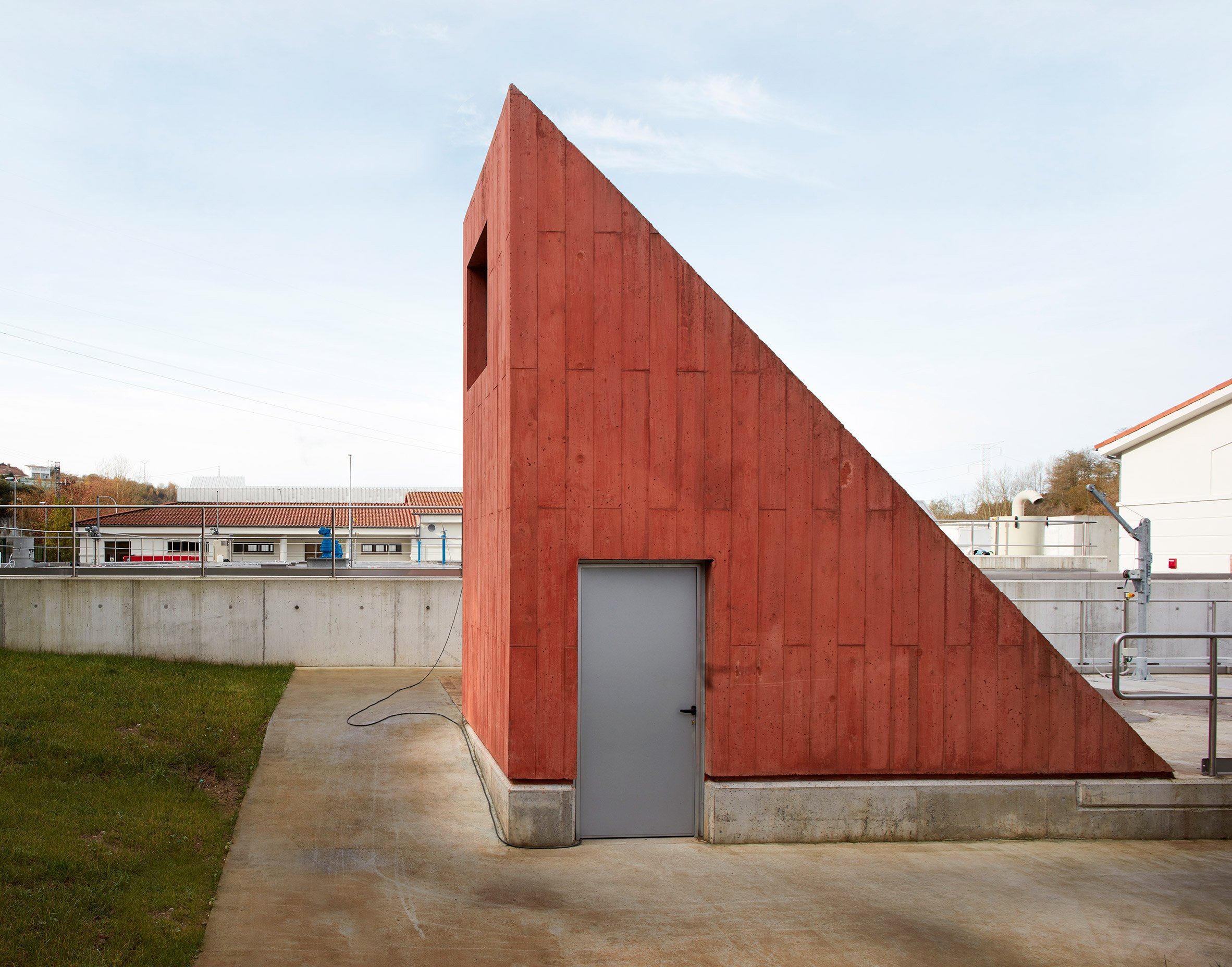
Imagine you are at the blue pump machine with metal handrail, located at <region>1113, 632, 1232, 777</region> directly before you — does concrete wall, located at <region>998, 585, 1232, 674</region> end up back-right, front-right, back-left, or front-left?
front-left

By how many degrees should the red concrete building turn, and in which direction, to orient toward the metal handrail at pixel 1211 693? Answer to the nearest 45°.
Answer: approximately 90° to its left

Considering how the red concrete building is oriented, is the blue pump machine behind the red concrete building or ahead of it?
behind

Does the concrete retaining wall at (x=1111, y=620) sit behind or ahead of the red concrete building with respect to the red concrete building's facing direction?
behind

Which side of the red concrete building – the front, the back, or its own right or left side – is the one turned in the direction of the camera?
front

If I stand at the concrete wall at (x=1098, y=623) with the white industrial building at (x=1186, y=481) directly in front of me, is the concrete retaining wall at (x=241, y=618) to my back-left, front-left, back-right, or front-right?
back-left

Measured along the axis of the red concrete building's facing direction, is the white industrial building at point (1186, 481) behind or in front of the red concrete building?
behind
